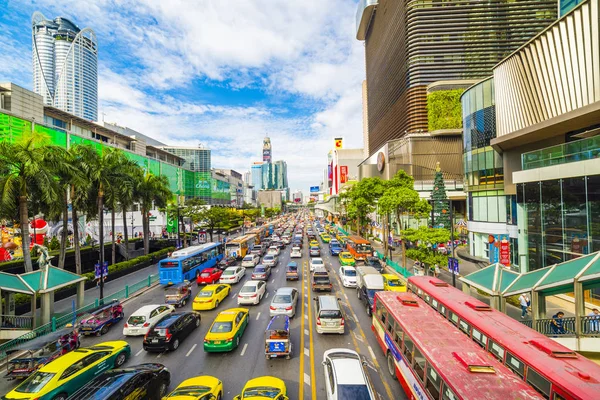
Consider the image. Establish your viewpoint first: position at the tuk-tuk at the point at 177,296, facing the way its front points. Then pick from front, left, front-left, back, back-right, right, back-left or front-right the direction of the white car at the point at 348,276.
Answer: front-right

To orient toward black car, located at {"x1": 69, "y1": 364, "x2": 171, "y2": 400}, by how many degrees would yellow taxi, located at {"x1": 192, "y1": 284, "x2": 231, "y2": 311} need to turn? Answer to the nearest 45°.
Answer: approximately 135° to its right

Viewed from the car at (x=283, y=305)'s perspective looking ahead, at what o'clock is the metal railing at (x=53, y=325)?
The metal railing is roughly at 9 o'clock from the car.

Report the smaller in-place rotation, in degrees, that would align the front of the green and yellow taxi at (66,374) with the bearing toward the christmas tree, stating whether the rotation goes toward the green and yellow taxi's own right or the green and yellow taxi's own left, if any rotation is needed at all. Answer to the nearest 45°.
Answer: approximately 45° to the green and yellow taxi's own right

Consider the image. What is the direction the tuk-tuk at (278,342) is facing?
away from the camera

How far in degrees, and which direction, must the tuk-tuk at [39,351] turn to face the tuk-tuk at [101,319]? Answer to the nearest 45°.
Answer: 0° — it already faces it

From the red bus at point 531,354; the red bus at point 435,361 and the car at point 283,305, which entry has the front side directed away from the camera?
the car

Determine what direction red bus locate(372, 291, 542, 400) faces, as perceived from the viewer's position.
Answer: facing the viewer and to the right of the viewer

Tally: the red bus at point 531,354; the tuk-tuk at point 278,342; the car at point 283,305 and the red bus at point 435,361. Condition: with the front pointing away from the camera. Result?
2

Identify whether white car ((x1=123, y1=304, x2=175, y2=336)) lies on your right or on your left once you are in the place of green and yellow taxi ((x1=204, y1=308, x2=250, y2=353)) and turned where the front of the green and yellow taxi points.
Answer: on your left

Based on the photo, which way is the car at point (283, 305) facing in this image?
away from the camera

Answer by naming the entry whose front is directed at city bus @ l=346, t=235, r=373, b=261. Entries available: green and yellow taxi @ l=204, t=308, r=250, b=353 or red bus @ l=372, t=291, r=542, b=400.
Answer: the green and yellow taxi

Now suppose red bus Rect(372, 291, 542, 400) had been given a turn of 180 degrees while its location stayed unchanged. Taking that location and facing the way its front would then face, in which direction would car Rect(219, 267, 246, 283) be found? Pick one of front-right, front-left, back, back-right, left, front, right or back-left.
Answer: front

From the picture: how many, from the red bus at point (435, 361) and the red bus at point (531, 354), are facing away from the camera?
0

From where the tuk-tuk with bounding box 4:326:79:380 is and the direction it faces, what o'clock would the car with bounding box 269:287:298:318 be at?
The car is roughly at 2 o'clock from the tuk-tuk.

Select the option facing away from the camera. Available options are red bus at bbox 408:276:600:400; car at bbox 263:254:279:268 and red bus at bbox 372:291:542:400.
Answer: the car
